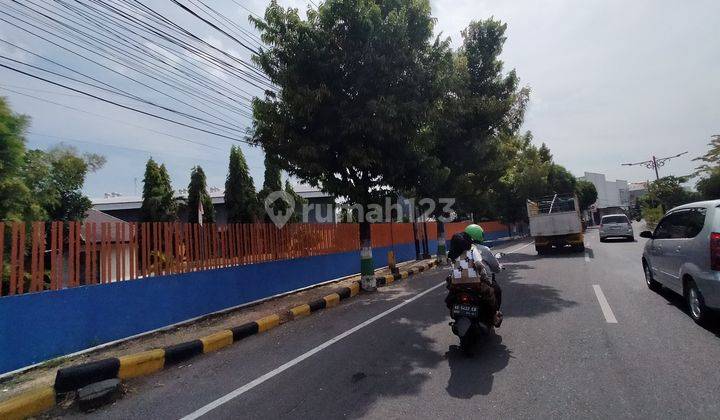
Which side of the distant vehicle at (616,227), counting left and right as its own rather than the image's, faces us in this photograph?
back

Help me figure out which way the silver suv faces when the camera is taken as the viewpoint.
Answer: facing away from the viewer and to the left of the viewer

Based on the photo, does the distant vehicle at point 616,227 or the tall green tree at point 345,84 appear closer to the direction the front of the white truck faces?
the distant vehicle

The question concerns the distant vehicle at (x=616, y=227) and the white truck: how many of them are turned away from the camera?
2

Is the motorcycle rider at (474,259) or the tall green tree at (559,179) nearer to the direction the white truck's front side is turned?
the tall green tree

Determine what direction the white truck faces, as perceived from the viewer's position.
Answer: facing away from the viewer

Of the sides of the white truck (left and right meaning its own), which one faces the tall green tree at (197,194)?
left

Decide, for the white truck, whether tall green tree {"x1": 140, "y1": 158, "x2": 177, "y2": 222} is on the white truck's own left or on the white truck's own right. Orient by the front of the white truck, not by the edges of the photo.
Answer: on the white truck's own left

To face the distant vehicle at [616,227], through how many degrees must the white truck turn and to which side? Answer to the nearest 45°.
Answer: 0° — it already faces it
